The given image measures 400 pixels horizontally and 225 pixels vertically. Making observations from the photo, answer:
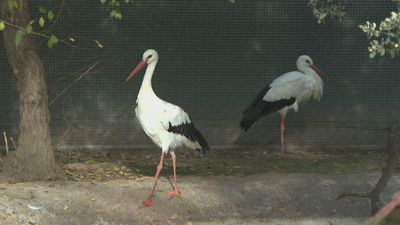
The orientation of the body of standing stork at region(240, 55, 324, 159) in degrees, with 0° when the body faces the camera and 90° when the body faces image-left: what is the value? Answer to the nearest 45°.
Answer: approximately 270°

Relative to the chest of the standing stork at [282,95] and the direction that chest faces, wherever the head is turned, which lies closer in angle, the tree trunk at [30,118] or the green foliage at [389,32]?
the green foliage

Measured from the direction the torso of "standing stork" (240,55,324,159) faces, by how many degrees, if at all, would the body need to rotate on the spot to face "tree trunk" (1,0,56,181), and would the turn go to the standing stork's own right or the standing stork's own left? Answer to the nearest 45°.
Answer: approximately 135° to the standing stork's own right

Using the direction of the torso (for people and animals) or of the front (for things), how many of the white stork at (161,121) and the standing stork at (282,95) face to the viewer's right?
1

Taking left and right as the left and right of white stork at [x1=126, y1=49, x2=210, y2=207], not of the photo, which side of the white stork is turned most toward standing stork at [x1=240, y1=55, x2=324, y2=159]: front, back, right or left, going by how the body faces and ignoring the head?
back

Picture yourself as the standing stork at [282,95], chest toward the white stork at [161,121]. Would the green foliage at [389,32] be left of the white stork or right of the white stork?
left

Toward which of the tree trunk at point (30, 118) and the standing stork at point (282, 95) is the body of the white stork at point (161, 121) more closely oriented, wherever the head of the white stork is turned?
the tree trunk
